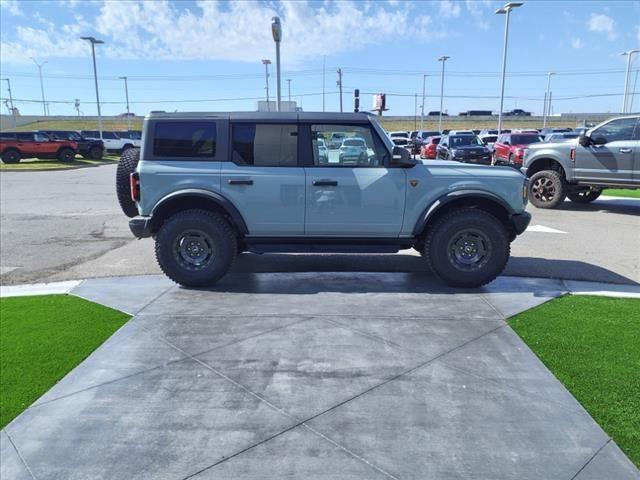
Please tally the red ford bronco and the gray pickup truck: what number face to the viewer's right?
1

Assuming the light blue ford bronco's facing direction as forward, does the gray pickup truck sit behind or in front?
in front

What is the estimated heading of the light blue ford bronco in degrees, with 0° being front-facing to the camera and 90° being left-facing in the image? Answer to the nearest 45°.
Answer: approximately 270°

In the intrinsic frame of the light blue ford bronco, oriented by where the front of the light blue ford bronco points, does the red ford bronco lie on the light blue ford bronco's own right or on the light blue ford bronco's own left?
on the light blue ford bronco's own left
